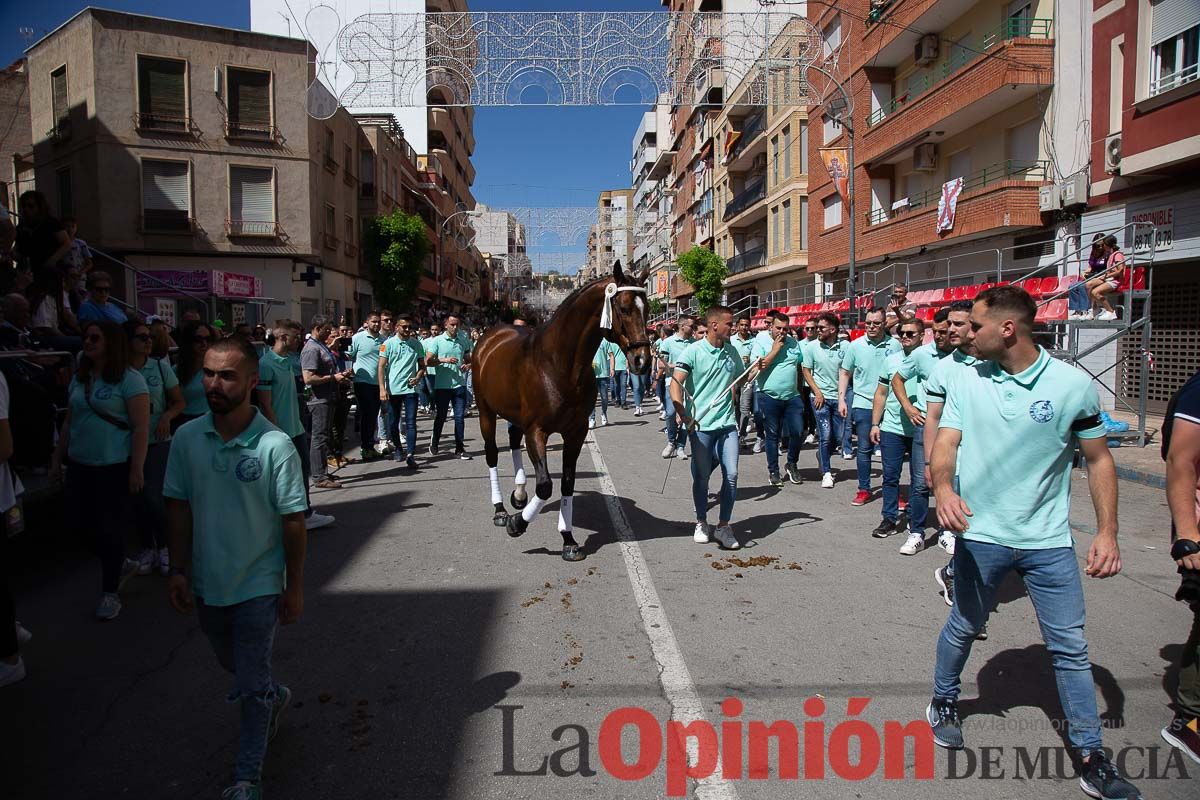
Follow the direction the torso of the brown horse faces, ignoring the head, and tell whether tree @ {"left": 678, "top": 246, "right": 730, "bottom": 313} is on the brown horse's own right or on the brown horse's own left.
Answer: on the brown horse's own left

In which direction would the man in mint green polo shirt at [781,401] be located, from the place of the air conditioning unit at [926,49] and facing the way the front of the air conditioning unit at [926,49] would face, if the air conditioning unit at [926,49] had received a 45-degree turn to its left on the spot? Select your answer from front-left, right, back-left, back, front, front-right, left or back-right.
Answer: front

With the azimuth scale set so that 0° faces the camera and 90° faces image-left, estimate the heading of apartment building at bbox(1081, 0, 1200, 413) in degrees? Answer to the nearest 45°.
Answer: approximately 45°

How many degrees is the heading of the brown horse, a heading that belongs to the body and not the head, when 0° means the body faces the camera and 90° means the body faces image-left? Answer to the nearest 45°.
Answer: approximately 315°

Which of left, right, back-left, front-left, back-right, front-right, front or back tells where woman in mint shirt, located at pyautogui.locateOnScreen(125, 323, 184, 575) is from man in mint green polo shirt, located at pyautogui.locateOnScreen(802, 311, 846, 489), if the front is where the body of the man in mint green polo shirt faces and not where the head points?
front-right

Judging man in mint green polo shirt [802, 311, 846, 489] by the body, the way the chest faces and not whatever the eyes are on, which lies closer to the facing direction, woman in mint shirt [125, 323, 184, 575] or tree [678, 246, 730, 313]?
the woman in mint shirt

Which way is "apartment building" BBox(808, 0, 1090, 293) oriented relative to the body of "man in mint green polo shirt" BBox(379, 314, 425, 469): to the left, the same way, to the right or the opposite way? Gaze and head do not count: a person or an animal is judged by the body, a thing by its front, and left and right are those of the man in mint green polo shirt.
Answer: to the right

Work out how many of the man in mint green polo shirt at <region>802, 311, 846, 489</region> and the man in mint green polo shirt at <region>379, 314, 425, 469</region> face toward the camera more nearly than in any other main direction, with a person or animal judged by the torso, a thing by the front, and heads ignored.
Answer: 2

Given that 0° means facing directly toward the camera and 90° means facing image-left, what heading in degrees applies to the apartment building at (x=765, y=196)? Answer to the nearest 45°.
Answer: approximately 45°
